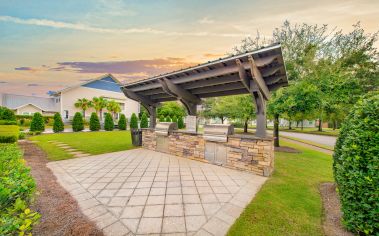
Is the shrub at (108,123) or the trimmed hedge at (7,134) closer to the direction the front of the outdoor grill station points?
the trimmed hedge

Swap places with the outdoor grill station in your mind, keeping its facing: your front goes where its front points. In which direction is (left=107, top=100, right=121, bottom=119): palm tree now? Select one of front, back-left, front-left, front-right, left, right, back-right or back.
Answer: right

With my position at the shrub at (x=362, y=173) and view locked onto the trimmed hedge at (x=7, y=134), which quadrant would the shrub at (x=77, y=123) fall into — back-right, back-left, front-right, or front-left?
front-right

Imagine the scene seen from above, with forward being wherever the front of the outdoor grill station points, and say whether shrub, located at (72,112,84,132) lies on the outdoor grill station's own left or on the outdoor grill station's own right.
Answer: on the outdoor grill station's own right

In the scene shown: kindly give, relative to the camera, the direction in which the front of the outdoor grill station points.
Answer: facing the viewer and to the left of the viewer

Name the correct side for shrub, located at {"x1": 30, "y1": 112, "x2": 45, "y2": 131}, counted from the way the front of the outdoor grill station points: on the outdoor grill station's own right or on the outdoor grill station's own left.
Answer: on the outdoor grill station's own right

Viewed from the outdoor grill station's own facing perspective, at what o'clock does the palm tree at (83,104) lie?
The palm tree is roughly at 3 o'clock from the outdoor grill station.

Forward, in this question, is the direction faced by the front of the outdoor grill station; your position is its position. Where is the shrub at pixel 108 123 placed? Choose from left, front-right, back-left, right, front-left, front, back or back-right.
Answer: right

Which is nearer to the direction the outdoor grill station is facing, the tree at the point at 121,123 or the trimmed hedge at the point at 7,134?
the trimmed hedge

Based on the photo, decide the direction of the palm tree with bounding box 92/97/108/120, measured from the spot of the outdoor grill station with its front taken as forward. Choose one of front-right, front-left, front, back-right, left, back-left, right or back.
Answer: right

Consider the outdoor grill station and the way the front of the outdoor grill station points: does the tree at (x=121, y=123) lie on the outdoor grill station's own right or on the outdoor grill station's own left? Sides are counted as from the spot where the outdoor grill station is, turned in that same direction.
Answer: on the outdoor grill station's own right

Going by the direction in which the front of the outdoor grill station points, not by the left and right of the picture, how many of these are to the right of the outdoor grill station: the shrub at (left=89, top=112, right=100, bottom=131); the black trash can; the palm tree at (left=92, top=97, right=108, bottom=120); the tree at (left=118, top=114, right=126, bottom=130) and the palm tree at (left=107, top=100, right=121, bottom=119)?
5

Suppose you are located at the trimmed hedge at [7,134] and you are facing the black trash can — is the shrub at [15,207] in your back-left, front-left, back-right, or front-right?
front-right
